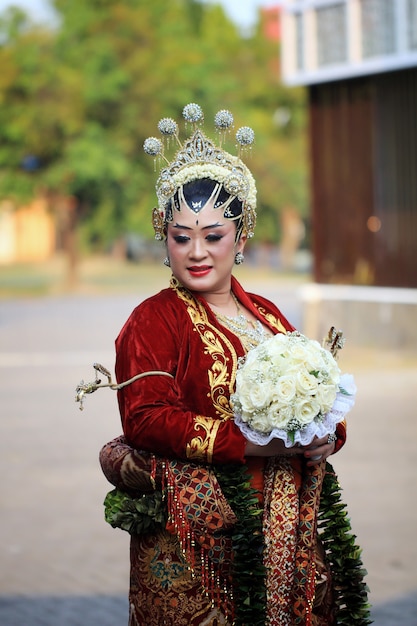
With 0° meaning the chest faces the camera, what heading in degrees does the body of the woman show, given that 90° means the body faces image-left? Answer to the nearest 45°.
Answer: approximately 315°

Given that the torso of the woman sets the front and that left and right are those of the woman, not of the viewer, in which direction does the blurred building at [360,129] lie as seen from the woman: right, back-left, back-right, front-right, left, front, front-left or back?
back-left

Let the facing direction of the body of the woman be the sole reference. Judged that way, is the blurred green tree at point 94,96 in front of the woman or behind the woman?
behind
